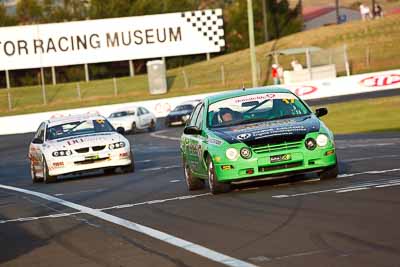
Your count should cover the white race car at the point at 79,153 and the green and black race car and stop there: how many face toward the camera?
2

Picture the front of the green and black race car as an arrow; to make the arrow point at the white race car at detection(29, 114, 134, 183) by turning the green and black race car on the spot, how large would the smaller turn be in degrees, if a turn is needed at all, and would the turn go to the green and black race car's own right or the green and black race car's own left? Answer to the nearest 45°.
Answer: approximately 135° to the green and black race car's own right

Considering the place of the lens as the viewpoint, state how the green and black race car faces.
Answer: facing the viewer

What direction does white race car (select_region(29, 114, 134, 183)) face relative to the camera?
toward the camera

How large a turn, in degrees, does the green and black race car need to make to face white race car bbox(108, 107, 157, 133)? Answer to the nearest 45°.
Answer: approximately 180°

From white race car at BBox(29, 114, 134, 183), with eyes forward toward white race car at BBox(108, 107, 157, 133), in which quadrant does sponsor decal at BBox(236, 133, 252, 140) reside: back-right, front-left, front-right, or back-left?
back-right

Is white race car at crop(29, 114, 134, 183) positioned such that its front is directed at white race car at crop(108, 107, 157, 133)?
no

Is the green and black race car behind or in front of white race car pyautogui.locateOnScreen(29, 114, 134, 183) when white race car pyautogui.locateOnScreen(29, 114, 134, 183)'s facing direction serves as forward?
in front

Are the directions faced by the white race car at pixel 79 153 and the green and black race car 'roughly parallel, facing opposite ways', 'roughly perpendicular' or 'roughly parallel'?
roughly parallel
